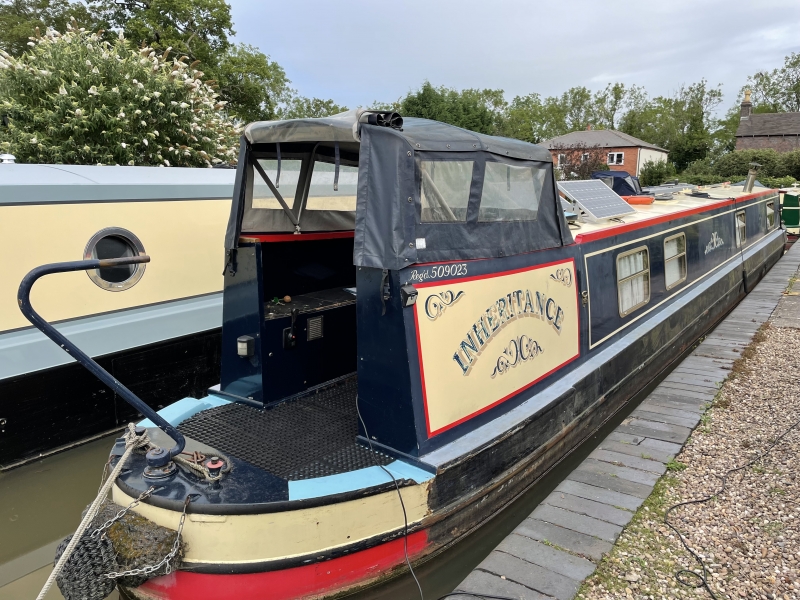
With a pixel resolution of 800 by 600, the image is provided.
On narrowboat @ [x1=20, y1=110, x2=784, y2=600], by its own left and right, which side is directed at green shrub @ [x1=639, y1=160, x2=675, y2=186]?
front

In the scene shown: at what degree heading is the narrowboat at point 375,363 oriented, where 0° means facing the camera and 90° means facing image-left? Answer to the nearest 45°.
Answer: approximately 225°

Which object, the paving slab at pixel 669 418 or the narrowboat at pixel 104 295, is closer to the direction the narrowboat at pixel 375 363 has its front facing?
the paving slab

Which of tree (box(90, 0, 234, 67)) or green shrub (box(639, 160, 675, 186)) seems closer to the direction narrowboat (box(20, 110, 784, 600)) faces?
the green shrub

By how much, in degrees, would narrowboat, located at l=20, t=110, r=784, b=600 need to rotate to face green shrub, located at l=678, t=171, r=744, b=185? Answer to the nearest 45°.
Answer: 0° — it already faces it

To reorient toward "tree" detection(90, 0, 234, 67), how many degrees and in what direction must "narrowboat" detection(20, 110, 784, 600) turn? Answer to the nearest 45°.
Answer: approximately 45° to its left

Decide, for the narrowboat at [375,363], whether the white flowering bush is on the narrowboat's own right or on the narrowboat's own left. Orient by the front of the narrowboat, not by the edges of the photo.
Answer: on the narrowboat's own left

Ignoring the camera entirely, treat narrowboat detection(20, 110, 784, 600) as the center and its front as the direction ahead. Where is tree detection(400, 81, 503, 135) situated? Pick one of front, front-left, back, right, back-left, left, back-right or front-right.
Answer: front-left

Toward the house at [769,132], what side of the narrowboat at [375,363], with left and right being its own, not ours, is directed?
front

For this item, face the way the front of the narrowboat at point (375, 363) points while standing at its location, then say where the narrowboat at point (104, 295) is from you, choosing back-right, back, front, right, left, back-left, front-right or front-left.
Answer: left
